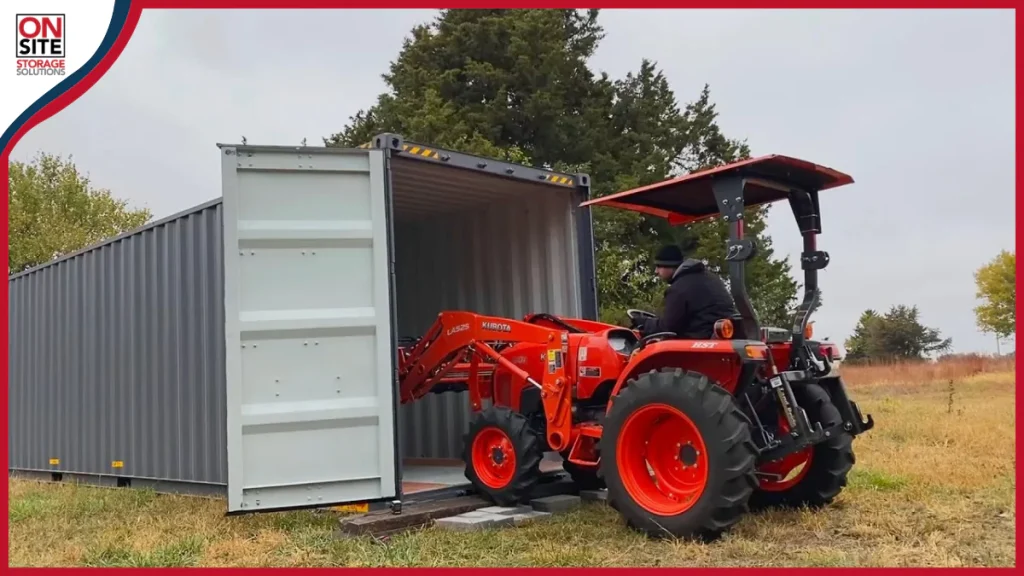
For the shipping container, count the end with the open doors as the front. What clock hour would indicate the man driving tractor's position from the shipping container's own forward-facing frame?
The man driving tractor is roughly at 12 o'clock from the shipping container.

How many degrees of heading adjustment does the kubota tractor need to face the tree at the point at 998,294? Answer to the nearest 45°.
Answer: approximately 90° to its right

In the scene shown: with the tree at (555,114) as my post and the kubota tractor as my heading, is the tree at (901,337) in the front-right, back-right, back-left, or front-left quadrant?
back-left

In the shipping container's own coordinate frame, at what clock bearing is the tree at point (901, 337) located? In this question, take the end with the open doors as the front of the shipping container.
The tree is roughly at 9 o'clock from the shipping container.

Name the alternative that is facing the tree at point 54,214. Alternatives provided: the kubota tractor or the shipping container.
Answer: the kubota tractor

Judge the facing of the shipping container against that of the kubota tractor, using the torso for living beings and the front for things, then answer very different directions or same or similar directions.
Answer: very different directions

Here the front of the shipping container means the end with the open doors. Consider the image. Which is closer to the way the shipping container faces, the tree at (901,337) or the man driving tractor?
the man driving tractor

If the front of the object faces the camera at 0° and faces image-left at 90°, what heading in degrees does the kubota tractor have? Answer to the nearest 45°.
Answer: approximately 135°

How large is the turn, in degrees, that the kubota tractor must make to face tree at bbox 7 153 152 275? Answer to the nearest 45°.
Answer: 0° — it already faces it

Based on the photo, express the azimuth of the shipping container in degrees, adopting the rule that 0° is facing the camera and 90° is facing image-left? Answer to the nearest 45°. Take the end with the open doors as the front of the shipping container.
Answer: approximately 315°

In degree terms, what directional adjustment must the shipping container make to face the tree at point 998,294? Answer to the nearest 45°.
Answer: approximately 90° to its left

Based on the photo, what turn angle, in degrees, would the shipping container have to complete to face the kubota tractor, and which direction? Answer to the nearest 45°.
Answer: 0° — it already faces it
